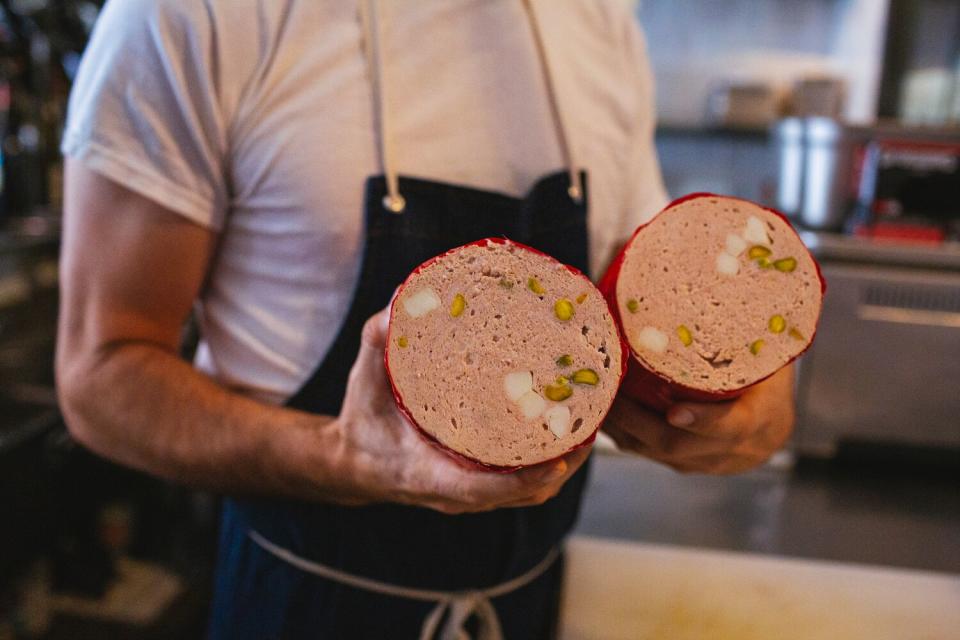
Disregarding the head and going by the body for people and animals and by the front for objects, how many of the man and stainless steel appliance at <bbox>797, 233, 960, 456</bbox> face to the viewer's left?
0

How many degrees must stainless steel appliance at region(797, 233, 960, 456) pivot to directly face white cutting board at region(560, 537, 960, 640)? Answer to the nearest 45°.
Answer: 0° — it already faces it

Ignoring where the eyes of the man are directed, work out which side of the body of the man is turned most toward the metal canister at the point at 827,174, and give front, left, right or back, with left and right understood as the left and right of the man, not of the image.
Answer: left

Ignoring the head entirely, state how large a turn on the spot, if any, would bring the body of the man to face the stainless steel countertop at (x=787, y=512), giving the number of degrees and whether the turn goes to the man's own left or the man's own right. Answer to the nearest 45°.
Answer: approximately 90° to the man's own left

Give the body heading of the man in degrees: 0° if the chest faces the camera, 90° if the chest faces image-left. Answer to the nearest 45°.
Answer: approximately 315°

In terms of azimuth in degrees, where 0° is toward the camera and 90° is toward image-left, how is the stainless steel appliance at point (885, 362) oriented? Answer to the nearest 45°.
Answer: approximately 0°
